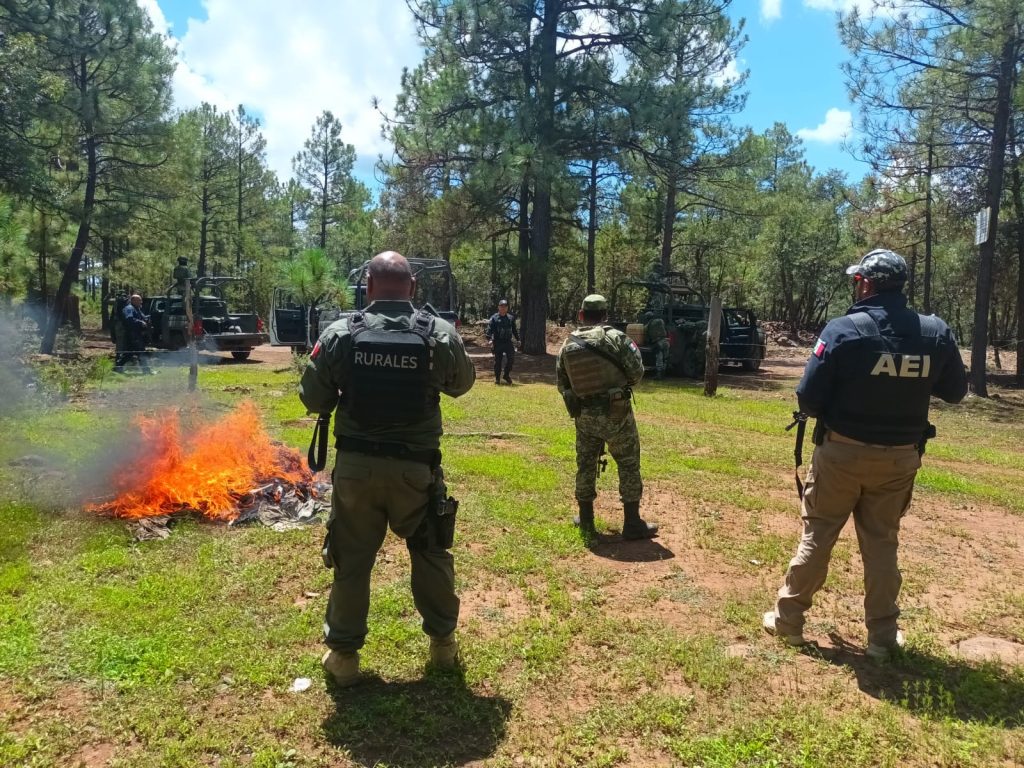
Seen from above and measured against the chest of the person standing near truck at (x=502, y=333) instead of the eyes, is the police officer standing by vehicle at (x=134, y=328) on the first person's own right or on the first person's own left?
on the first person's own right

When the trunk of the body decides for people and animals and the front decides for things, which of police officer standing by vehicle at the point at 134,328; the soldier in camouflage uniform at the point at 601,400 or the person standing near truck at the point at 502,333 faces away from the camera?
the soldier in camouflage uniform

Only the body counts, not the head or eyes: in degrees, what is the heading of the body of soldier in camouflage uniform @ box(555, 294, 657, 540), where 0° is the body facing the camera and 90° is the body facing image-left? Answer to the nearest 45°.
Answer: approximately 180°

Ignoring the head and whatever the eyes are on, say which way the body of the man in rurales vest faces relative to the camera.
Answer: away from the camera

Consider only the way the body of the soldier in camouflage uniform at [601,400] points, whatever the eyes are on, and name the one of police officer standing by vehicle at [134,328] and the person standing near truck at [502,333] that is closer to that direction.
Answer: the person standing near truck

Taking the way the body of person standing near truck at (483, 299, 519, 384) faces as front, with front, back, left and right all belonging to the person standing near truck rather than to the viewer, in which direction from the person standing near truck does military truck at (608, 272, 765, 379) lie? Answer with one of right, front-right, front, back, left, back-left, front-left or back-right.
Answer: back-left

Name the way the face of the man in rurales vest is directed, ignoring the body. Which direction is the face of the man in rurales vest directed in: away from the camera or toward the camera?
away from the camera

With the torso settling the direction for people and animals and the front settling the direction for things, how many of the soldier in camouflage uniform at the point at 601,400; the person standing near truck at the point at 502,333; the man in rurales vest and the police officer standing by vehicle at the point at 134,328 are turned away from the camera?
2

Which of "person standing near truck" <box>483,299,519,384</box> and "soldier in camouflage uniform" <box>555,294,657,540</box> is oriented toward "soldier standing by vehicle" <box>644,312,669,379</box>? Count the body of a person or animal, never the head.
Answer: the soldier in camouflage uniform

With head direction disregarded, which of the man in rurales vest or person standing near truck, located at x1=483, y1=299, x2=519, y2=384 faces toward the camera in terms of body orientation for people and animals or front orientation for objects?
the person standing near truck

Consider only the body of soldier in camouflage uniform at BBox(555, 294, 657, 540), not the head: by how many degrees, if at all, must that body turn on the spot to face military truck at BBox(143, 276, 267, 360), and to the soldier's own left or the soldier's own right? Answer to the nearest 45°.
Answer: approximately 45° to the soldier's own left

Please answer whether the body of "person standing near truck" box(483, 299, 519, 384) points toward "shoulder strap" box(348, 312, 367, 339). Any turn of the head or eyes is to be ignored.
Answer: yes

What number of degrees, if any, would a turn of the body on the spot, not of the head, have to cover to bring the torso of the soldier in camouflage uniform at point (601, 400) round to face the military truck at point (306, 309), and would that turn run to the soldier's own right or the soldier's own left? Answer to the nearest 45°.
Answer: approximately 45° to the soldier's own left

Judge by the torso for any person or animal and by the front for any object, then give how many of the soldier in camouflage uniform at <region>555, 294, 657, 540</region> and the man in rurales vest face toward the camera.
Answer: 0

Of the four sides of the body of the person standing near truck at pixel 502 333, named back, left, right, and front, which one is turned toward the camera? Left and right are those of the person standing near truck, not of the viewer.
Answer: front
